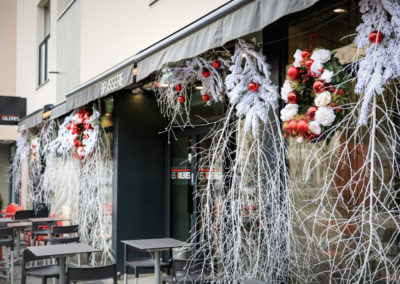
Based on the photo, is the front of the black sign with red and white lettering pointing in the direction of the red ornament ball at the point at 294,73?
yes

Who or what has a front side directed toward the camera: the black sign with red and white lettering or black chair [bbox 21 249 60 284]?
the black sign with red and white lettering

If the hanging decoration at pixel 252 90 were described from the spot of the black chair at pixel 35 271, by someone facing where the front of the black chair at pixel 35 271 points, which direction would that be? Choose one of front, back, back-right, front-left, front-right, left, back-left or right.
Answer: front-right

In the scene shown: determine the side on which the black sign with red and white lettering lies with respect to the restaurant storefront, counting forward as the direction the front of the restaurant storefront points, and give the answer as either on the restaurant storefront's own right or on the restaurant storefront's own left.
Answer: on the restaurant storefront's own right

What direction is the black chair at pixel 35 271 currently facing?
to the viewer's right

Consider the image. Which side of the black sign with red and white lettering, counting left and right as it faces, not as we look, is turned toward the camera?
front

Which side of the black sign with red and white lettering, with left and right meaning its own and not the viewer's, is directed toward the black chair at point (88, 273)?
front

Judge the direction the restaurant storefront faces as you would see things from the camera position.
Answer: facing the viewer and to the left of the viewer

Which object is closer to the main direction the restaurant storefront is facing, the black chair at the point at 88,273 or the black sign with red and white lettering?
the black chair

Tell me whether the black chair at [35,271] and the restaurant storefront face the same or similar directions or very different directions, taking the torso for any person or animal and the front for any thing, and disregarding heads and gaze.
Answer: very different directions
